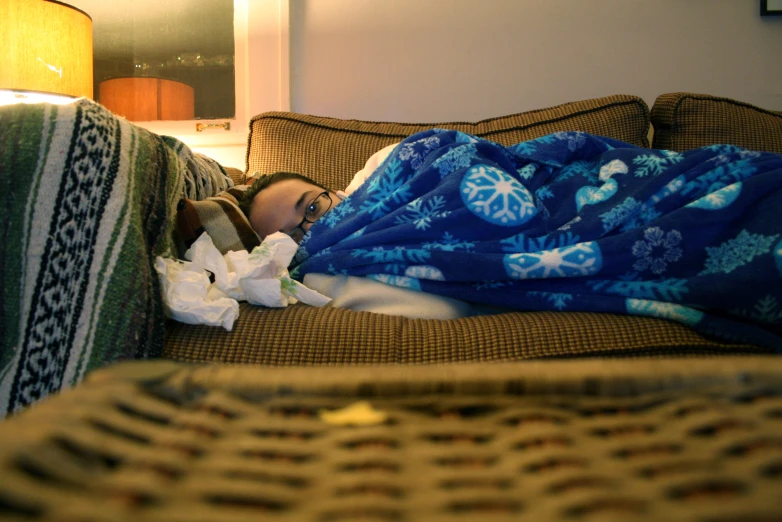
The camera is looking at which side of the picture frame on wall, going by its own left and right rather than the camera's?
front

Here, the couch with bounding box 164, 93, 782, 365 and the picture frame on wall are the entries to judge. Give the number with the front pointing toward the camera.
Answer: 2

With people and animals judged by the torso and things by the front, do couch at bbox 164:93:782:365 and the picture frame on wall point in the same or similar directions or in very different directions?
same or similar directions

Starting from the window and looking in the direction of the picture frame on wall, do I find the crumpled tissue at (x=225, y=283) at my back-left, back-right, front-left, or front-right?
front-right

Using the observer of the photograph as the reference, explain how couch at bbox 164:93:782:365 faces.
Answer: facing the viewer

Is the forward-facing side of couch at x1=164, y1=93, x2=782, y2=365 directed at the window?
no

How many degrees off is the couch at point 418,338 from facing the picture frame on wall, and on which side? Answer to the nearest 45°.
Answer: approximately 135° to its left

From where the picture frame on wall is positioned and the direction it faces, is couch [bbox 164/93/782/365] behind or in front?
in front

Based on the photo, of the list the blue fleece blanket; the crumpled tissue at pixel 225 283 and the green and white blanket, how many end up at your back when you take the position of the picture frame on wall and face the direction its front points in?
0
